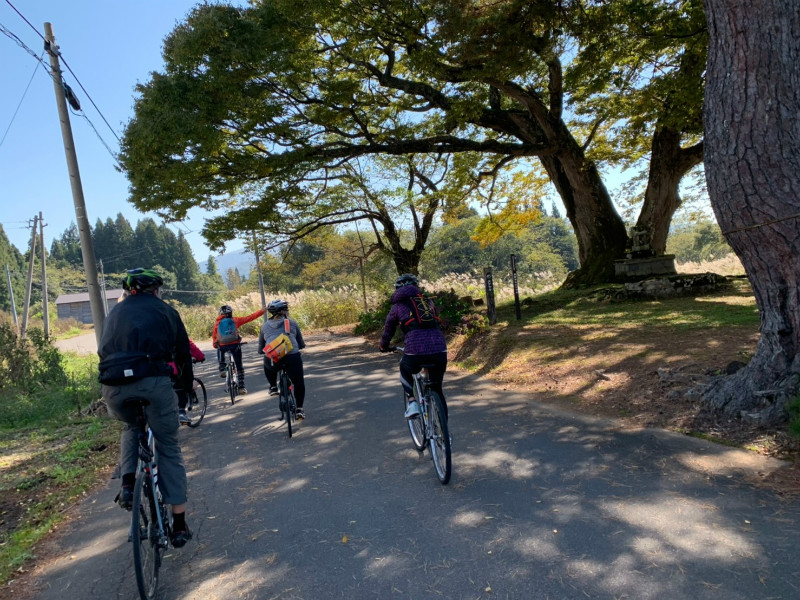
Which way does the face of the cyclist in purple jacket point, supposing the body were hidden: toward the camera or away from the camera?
away from the camera

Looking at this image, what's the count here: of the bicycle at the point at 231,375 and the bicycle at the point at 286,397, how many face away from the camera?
2

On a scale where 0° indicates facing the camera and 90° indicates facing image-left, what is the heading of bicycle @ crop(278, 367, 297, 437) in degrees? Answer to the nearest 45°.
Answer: approximately 180°

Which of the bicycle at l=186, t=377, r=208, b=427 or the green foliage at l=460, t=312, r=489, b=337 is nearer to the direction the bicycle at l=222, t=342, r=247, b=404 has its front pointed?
the green foliage

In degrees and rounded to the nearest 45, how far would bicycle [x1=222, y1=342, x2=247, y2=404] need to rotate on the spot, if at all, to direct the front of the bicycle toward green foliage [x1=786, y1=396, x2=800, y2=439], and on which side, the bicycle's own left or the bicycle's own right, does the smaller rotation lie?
approximately 135° to the bicycle's own right

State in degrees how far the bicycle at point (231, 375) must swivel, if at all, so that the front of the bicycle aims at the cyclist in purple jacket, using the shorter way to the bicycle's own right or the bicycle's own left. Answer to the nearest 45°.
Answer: approximately 180°

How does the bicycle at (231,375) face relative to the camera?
away from the camera

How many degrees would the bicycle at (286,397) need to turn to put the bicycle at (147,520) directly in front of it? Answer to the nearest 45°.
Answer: approximately 180°

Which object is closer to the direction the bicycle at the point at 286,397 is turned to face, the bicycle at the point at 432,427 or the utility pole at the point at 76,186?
the utility pole

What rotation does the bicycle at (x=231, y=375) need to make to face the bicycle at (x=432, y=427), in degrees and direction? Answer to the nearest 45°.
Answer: approximately 180°

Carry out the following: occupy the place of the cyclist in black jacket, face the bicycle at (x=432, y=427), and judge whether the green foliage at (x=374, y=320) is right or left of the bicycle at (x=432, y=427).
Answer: left

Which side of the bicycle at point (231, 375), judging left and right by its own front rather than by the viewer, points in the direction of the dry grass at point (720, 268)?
right

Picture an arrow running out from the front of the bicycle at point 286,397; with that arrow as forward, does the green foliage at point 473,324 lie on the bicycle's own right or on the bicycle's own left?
on the bicycle's own right
